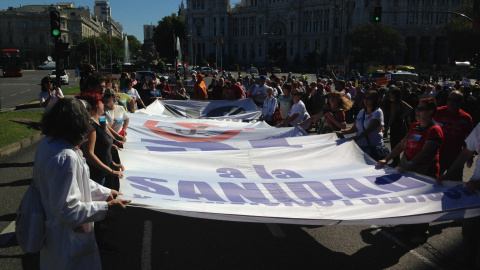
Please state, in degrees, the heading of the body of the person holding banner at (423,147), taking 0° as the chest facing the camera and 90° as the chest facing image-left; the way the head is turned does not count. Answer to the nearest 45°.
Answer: approximately 45°

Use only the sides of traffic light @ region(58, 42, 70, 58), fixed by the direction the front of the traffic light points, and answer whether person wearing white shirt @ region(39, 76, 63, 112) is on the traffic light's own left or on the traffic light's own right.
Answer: on the traffic light's own right

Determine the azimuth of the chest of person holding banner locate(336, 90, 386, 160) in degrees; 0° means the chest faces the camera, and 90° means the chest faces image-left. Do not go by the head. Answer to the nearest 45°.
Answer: approximately 45°

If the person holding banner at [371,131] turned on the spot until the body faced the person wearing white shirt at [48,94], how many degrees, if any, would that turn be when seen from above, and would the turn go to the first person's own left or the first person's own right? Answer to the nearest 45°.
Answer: approximately 45° to the first person's own right

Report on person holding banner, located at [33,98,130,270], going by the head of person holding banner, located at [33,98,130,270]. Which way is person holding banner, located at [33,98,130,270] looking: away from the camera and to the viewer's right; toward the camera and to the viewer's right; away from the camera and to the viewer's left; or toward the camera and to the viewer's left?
away from the camera and to the viewer's right
